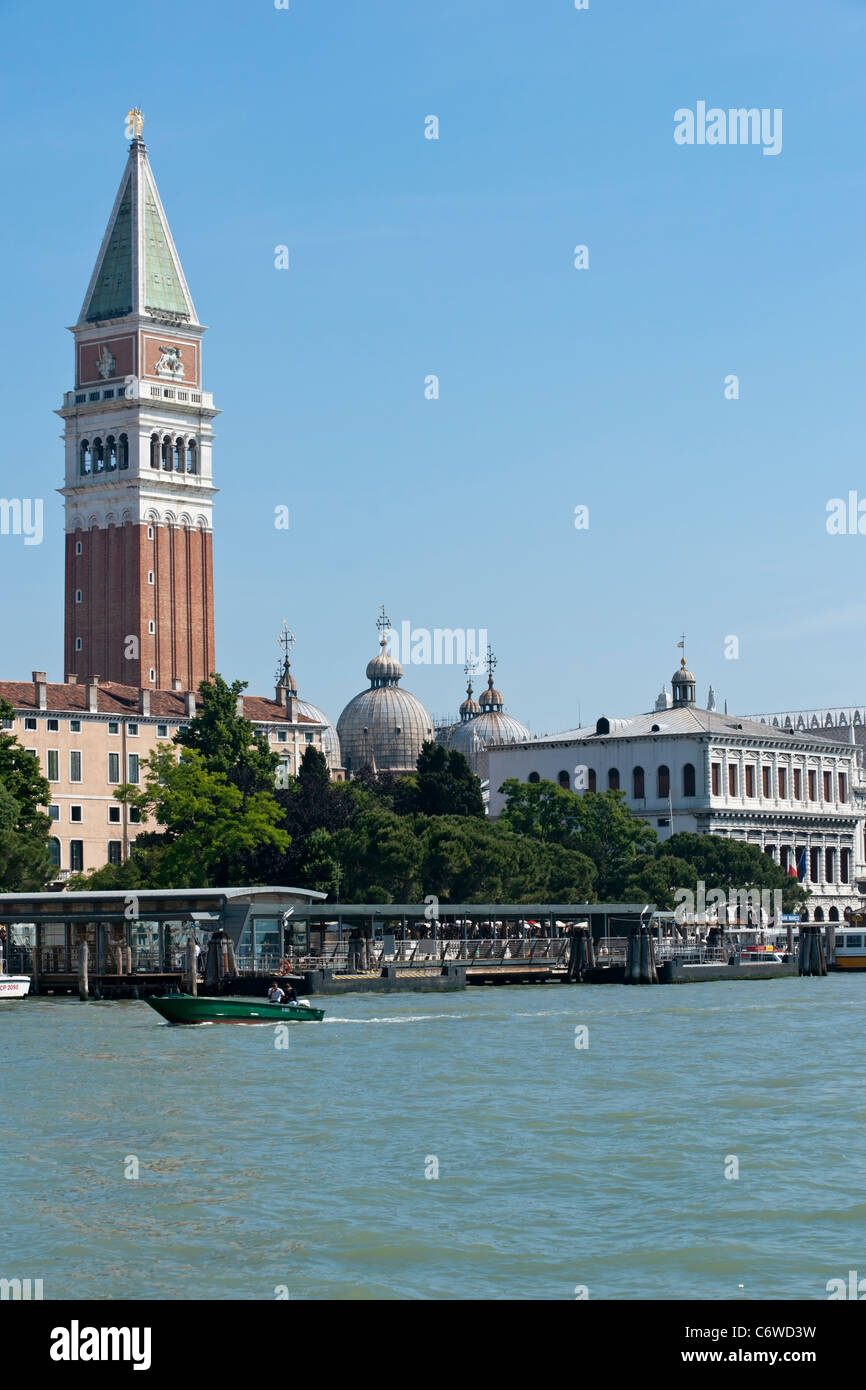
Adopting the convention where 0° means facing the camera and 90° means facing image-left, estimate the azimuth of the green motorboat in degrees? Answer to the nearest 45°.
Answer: approximately 90°
